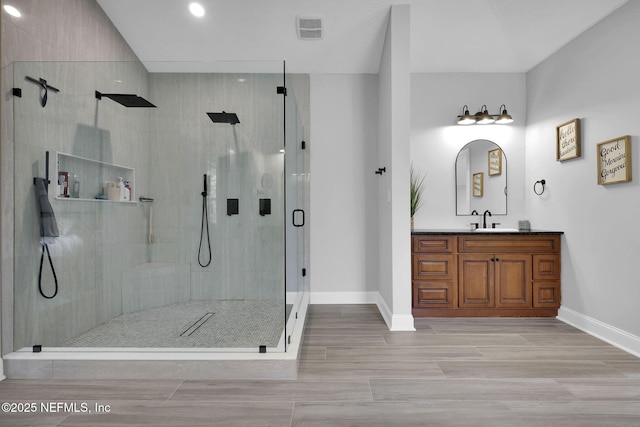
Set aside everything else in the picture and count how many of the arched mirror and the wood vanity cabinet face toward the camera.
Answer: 2

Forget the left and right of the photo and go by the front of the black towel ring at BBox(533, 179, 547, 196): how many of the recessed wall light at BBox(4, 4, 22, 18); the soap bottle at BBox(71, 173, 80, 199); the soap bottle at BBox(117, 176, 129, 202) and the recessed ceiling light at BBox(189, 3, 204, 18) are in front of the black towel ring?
4

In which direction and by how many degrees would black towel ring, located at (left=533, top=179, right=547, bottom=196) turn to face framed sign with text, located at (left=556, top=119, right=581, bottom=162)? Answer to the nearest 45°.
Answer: approximately 90° to its left

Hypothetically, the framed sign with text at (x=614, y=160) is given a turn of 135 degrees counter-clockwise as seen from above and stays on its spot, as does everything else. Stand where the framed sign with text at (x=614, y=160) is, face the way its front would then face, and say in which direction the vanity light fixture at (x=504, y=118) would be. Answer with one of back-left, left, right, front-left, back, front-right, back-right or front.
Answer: back-left

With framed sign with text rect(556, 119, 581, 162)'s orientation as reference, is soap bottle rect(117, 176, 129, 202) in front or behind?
in front

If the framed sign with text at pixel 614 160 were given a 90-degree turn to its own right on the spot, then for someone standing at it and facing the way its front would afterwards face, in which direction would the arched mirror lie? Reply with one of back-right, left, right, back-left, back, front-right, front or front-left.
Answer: front

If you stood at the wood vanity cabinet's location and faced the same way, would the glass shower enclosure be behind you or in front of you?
in front

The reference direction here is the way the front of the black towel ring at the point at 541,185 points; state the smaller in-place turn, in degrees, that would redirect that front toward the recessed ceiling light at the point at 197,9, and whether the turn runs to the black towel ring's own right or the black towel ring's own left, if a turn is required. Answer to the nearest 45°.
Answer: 0° — it already faces it

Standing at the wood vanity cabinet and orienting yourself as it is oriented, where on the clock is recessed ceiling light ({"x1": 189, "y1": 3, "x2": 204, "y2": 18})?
The recessed ceiling light is roughly at 2 o'clock from the wood vanity cabinet.

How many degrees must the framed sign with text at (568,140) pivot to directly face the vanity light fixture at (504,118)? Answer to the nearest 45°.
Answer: approximately 90° to its right
